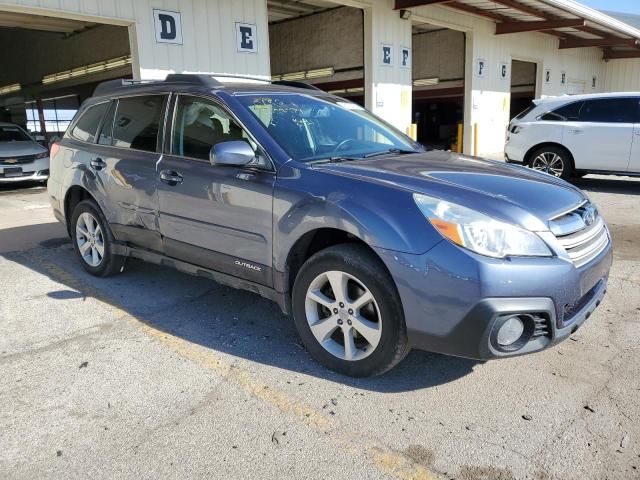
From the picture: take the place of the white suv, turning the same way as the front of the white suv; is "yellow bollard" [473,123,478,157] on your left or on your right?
on your left

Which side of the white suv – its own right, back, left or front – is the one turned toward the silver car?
back

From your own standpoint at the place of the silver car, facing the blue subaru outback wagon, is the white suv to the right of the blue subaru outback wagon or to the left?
left

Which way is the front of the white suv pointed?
to the viewer's right

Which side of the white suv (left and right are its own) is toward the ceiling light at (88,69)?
back

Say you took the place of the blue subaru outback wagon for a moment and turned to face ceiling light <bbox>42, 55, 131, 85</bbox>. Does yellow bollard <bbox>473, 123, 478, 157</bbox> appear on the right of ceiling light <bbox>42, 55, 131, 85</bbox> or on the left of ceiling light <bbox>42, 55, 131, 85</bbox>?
right

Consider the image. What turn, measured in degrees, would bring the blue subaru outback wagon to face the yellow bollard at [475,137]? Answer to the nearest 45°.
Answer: approximately 135° to its left

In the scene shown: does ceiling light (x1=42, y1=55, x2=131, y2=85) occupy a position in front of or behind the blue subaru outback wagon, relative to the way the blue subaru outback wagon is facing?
behind

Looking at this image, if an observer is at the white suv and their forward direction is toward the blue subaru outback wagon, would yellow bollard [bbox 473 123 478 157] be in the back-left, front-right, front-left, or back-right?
back-right

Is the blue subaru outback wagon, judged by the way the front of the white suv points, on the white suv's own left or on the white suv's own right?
on the white suv's own right
